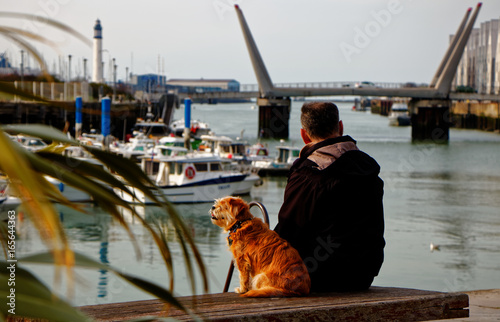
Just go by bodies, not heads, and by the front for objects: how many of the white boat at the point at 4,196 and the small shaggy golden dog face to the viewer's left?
1

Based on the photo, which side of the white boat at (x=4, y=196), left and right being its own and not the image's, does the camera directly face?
right
